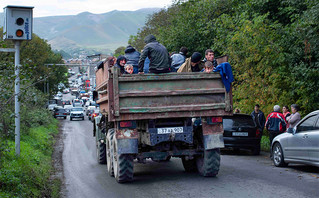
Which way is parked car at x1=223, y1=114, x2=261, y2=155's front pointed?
away from the camera

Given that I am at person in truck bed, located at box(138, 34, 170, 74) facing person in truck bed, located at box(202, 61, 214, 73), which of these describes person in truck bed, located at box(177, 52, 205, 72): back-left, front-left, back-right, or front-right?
front-left

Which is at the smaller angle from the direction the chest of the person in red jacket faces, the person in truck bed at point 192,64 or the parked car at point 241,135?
the parked car
